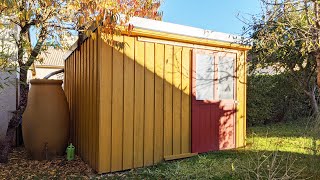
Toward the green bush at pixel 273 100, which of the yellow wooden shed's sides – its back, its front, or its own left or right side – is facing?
left

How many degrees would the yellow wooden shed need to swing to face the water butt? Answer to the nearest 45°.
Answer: approximately 135° to its right

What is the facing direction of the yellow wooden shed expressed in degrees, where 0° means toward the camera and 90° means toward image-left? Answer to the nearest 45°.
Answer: approximately 315°
